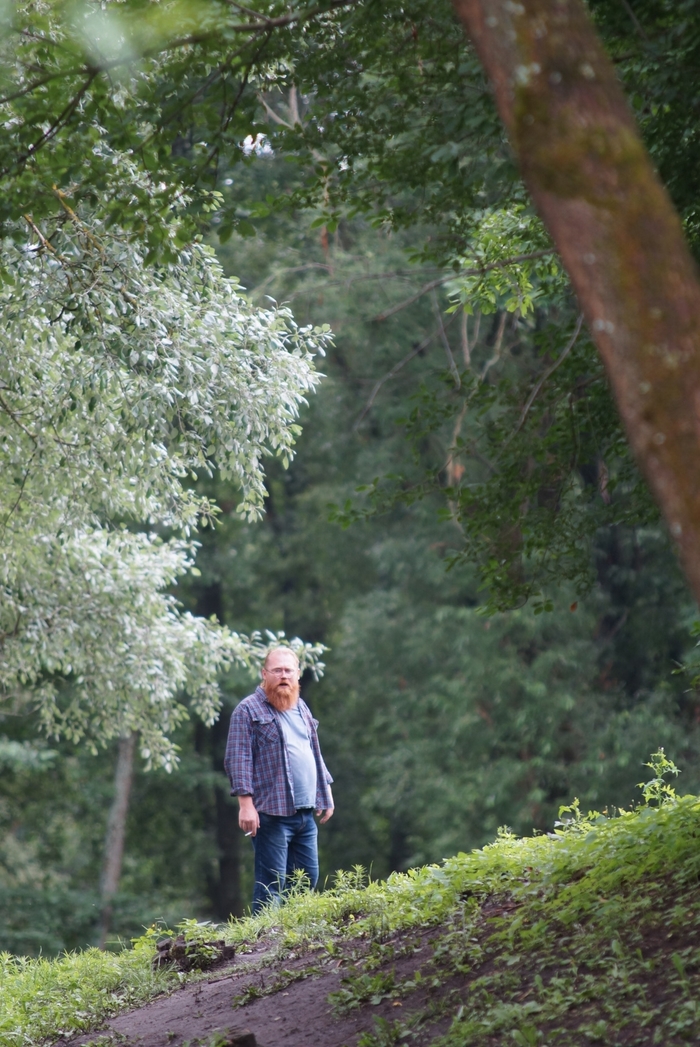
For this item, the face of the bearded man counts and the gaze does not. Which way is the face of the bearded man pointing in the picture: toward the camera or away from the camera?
toward the camera

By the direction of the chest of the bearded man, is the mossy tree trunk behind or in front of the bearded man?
in front

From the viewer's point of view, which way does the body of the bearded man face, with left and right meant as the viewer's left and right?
facing the viewer and to the right of the viewer
